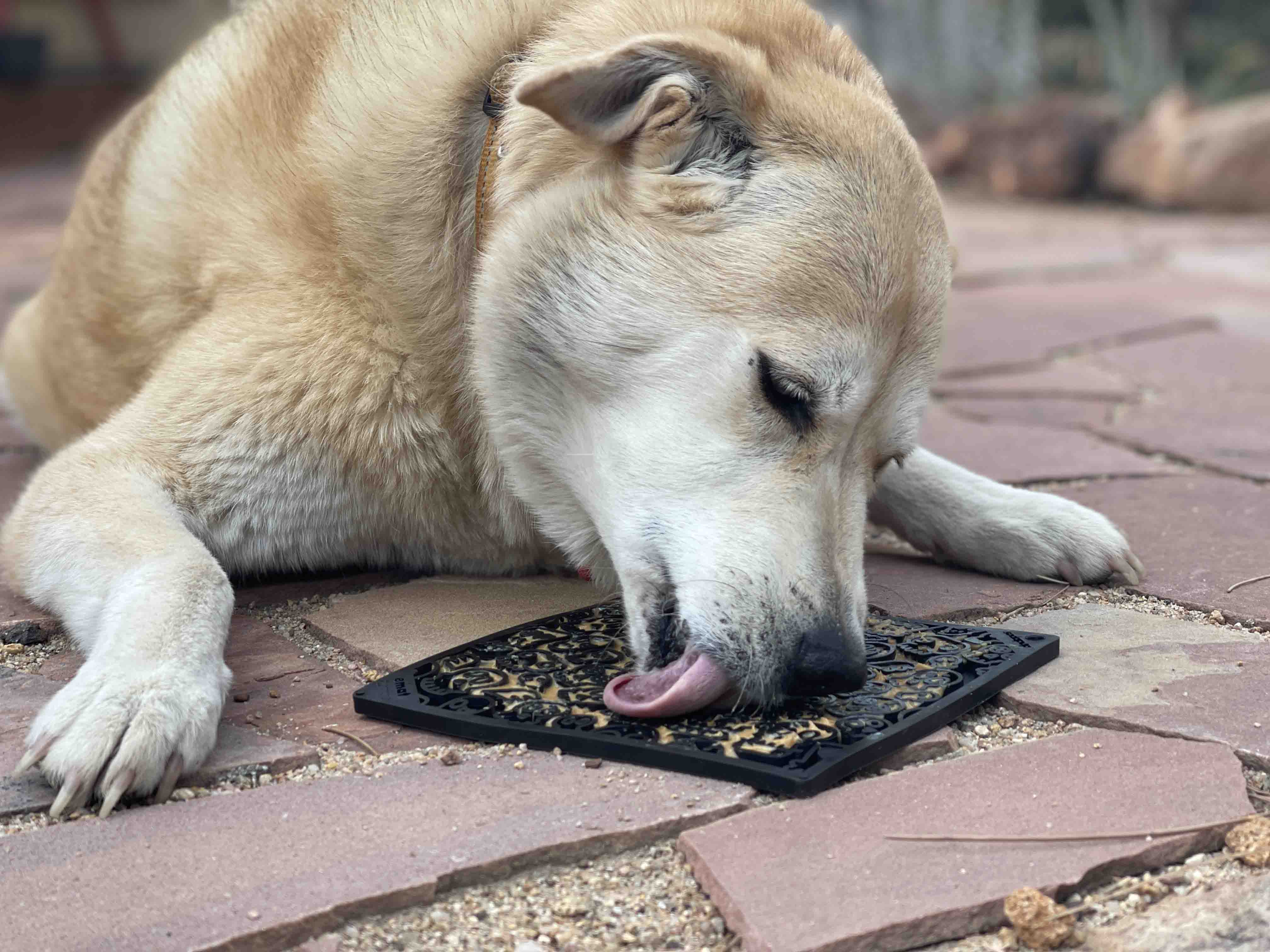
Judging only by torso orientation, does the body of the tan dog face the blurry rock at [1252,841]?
yes

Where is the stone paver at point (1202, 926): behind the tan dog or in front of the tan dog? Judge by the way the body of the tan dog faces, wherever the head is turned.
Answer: in front

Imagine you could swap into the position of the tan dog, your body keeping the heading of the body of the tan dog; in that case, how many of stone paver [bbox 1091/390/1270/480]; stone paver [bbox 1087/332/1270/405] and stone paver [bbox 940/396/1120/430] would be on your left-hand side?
3

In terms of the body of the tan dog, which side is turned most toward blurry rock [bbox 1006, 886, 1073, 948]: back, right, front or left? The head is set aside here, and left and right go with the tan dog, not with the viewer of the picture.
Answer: front

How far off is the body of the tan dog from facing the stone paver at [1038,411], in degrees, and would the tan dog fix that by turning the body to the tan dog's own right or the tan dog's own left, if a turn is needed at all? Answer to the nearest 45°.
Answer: approximately 90° to the tan dog's own left

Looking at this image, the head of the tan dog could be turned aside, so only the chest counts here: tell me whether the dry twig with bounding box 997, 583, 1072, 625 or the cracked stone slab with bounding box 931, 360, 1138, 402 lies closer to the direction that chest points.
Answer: the dry twig

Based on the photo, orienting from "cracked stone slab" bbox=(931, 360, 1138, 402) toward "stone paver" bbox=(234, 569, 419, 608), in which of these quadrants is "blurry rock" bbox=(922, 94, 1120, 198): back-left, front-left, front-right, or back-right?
back-right

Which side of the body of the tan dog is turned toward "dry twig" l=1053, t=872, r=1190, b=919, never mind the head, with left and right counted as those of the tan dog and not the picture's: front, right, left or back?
front

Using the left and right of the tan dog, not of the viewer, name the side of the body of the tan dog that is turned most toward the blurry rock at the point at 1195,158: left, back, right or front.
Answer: left

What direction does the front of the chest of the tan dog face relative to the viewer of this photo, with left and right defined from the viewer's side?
facing the viewer and to the right of the viewer

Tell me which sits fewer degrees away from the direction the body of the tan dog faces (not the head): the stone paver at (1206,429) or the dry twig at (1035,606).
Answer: the dry twig

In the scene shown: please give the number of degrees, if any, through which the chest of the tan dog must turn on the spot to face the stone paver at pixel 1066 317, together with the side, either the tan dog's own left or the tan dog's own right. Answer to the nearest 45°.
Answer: approximately 90° to the tan dog's own left
